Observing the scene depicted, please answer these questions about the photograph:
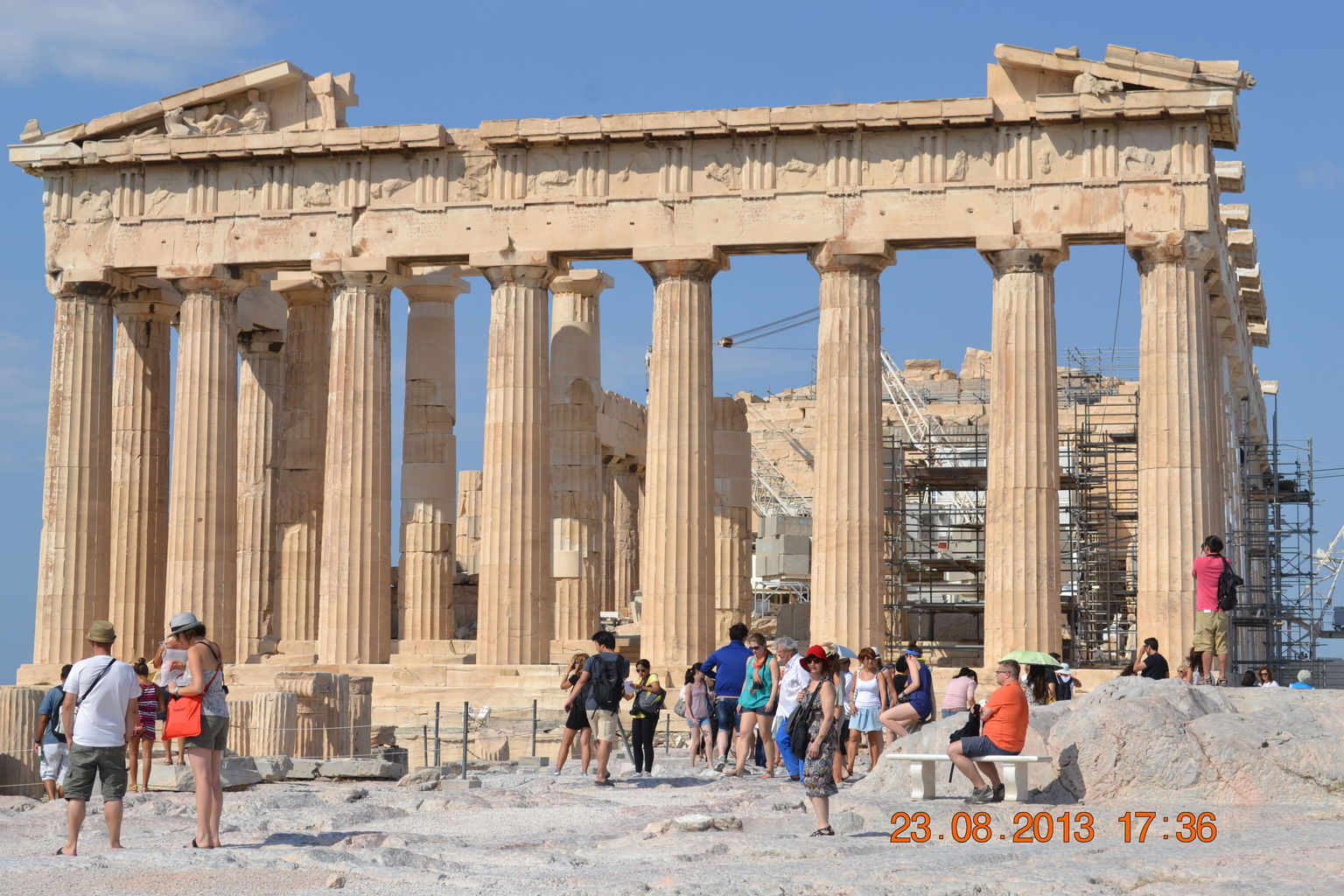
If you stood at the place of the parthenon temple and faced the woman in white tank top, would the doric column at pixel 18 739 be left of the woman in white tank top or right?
right

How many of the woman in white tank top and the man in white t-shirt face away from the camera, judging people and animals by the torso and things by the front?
1

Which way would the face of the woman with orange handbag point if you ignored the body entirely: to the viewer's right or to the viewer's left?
to the viewer's left

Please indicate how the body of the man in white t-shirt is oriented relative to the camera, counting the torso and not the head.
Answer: away from the camera

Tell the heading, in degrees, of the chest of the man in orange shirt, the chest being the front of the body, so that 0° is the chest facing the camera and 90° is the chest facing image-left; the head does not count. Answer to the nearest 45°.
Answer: approximately 90°

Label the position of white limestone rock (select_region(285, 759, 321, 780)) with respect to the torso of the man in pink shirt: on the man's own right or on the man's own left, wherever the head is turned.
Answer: on the man's own left

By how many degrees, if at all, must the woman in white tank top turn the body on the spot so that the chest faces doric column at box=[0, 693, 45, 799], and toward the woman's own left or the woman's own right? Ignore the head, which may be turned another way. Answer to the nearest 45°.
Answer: approximately 90° to the woman's own right
